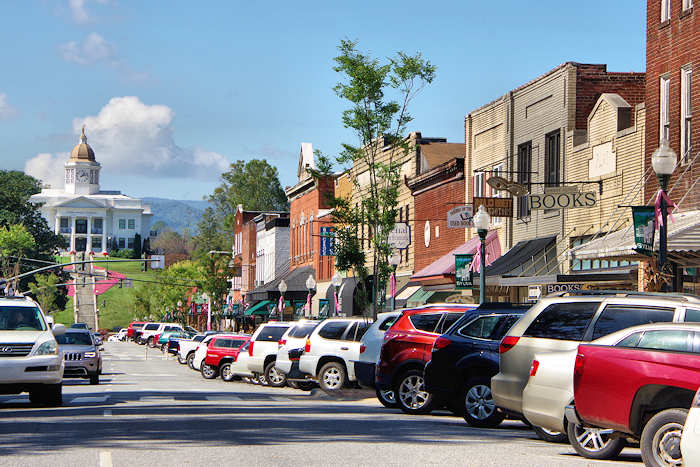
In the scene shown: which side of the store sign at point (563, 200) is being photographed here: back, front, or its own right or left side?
front

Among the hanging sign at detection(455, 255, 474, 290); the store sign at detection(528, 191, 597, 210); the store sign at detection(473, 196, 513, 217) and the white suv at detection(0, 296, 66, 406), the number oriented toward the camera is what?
4

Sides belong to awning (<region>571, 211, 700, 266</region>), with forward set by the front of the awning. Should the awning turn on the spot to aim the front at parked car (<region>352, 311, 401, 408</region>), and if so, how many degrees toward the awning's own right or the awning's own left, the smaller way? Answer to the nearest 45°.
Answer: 0° — it already faces it

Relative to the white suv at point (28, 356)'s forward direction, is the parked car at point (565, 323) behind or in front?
in front

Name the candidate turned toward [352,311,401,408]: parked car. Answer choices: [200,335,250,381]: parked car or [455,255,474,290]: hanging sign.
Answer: the hanging sign

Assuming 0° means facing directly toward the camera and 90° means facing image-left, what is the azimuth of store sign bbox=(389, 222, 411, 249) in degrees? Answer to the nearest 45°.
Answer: approximately 0°

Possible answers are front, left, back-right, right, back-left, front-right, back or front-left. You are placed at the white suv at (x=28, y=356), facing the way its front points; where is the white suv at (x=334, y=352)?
back-left

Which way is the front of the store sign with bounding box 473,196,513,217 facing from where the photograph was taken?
facing the viewer

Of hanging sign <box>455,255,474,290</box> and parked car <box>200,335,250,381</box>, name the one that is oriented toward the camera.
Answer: the hanging sign

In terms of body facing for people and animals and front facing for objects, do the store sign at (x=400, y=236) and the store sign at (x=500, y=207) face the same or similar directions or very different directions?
same or similar directions

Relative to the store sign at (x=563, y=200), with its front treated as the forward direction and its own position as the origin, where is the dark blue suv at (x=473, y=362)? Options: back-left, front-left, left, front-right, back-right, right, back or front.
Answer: front

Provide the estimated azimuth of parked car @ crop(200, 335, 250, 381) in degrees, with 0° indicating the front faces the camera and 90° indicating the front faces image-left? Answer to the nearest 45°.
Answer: approximately 225°

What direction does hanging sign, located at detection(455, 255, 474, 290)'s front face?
toward the camera
